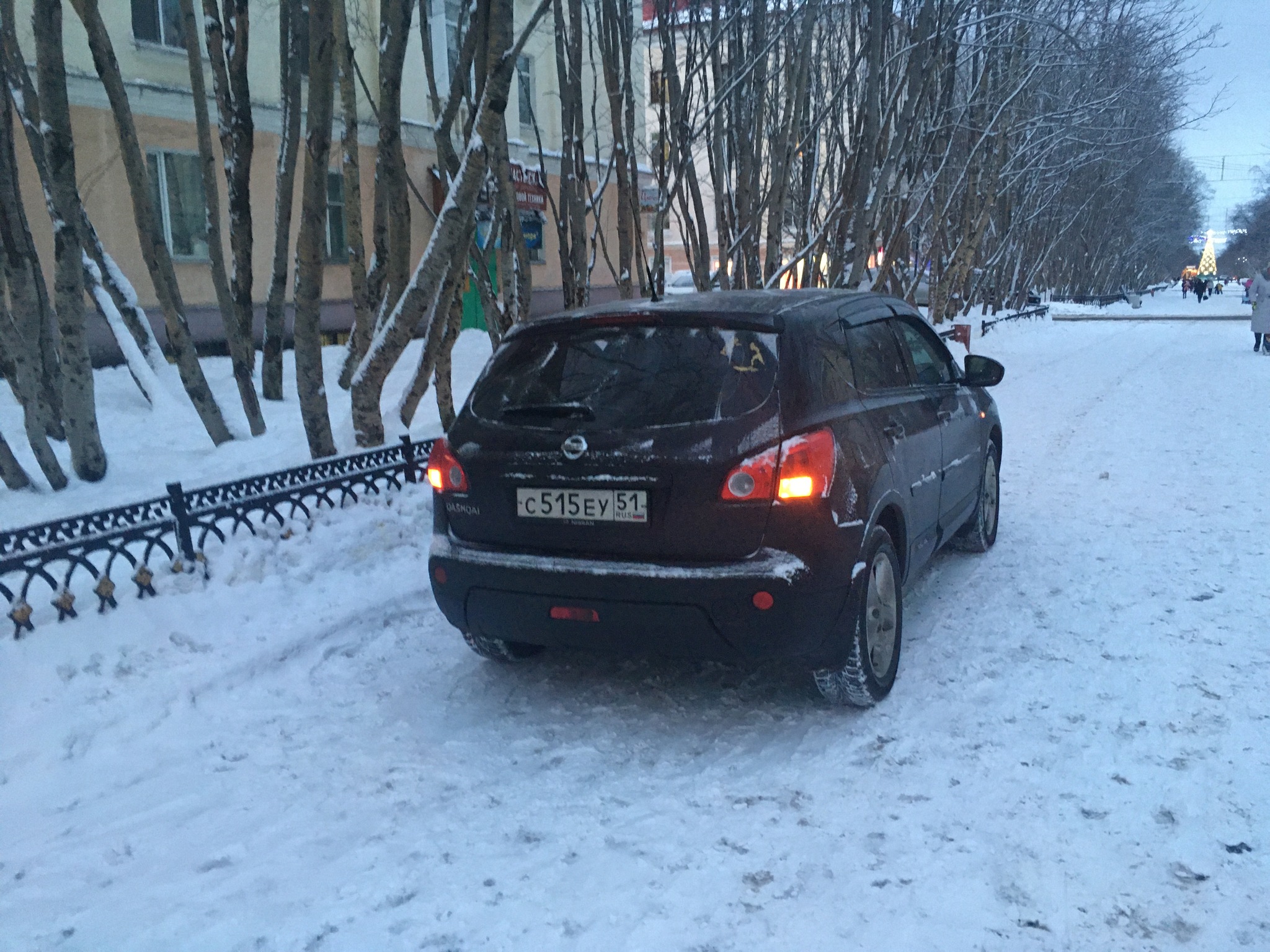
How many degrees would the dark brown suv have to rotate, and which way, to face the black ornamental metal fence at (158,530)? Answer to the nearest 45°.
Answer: approximately 90° to its left

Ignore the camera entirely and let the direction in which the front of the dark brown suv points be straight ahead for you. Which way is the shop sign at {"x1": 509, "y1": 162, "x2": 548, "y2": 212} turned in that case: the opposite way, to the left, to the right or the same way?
to the right

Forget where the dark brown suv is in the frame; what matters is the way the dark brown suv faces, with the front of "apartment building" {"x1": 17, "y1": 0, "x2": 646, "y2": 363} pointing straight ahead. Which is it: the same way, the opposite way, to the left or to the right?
to the left

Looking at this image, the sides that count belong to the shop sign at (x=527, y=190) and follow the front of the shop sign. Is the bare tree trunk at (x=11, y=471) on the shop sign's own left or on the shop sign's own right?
on the shop sign's own right

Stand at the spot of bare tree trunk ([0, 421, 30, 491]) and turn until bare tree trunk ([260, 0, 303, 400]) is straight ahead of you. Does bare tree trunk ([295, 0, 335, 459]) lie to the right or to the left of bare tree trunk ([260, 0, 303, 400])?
right

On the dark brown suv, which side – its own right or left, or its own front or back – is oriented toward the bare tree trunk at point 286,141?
left

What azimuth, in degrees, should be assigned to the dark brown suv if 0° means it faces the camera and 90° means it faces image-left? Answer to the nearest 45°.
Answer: approximately 225°

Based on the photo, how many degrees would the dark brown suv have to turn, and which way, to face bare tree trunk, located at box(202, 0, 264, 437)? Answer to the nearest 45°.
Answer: approximately 90° to its left

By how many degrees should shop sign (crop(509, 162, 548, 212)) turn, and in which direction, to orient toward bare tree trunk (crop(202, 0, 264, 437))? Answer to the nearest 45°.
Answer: approximately 45° to its right

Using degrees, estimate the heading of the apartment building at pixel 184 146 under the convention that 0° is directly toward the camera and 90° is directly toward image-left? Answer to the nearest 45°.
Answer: approximately 315°
